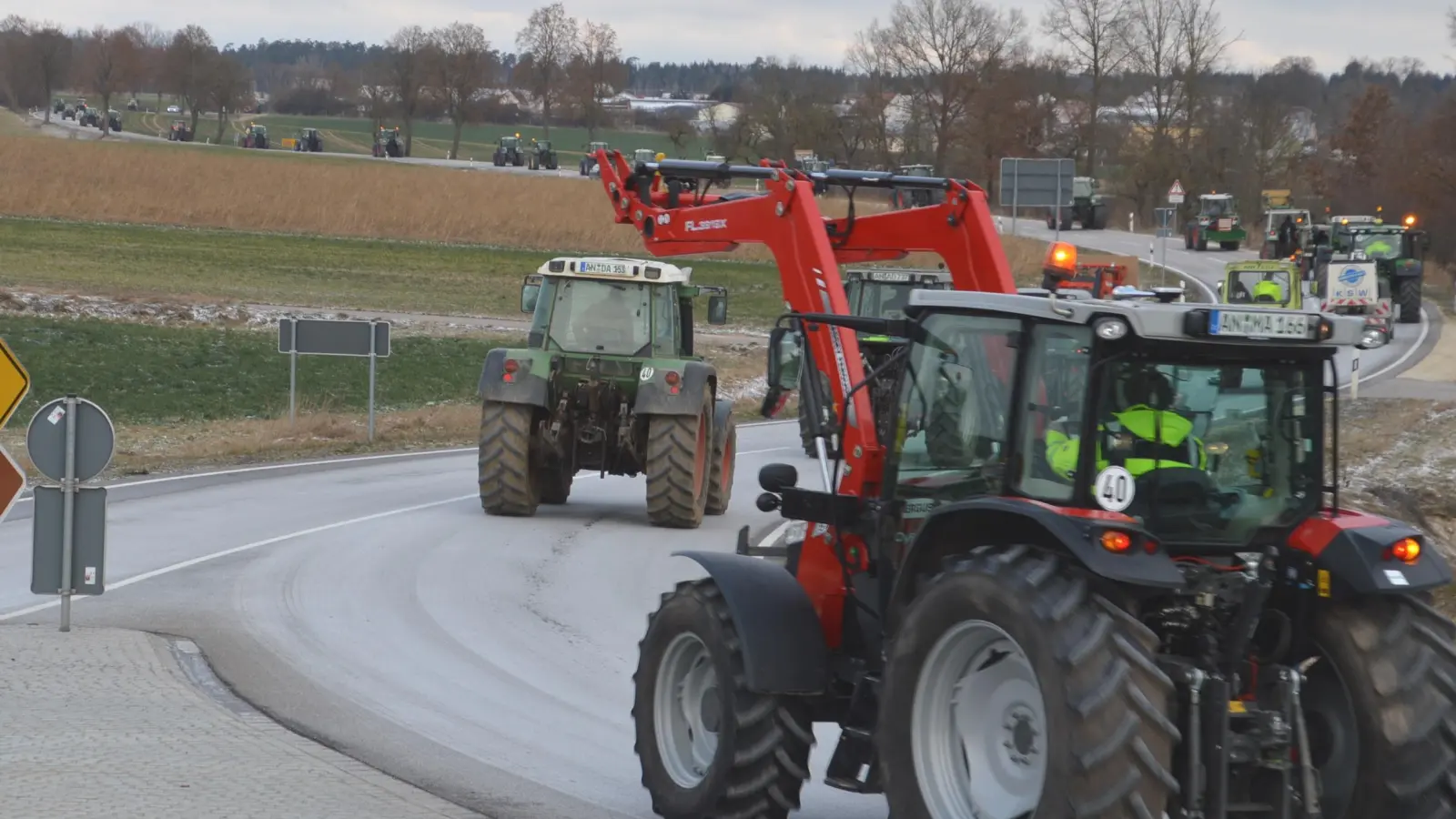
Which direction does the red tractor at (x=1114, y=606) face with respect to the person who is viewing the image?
facing away from the viewer and to the left of the viewer

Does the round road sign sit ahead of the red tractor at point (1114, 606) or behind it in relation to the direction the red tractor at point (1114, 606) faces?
ahead

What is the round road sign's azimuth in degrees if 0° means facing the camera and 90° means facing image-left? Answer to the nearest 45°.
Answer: approximately 180°

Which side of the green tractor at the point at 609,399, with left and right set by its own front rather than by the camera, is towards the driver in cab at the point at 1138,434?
back

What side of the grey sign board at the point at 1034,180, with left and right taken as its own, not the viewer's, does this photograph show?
back

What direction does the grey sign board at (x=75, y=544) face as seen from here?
away from the camera

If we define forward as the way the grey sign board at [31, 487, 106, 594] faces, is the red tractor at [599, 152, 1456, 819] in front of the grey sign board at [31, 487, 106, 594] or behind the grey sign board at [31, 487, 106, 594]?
behind

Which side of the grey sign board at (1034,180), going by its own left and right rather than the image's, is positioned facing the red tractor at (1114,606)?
back

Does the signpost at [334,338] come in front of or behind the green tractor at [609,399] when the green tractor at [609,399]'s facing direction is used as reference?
in front

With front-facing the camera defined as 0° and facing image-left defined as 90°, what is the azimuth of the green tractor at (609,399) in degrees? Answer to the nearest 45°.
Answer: approximately 180°
